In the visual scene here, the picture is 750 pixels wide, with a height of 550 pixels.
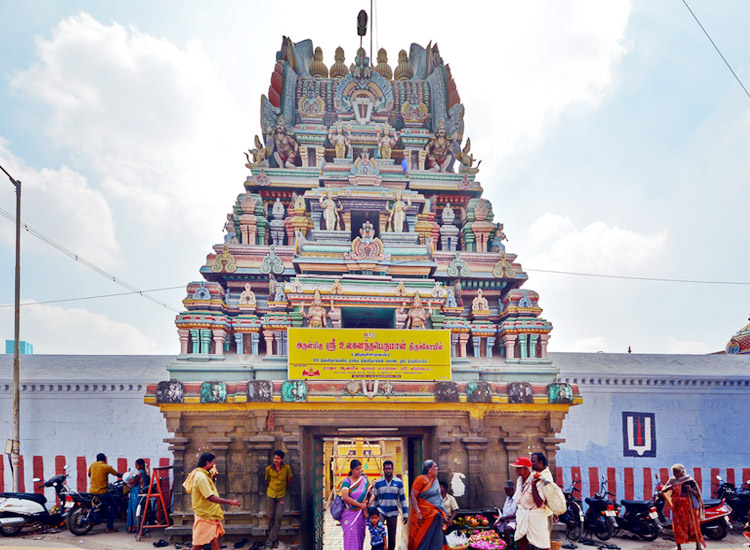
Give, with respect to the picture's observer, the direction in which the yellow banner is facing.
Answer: facing the viewer

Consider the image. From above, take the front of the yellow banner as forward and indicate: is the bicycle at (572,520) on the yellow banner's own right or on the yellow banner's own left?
on the yellow banner's own left

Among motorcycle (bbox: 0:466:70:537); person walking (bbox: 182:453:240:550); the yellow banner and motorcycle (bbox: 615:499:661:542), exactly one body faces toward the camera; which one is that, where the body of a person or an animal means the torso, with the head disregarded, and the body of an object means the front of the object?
the yellow banner

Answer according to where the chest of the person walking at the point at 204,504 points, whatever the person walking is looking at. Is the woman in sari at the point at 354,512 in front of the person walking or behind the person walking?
in front

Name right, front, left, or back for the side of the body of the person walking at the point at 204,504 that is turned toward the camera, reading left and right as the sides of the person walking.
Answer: right

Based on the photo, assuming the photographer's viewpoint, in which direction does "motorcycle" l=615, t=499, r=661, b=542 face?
facing away from the viewer and to the left of the viewer

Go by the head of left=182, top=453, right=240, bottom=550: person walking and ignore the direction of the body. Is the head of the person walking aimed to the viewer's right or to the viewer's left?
to the viewer's right

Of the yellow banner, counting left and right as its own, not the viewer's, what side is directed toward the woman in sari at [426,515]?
front
